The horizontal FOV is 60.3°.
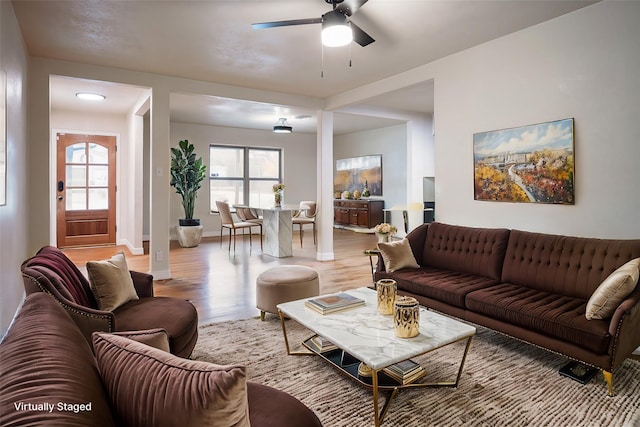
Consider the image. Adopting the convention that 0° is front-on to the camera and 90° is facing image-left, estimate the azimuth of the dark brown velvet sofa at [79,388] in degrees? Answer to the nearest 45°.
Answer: approximately 225°

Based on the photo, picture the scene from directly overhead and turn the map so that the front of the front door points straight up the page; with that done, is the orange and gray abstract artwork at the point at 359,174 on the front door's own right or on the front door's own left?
on the front door's own left

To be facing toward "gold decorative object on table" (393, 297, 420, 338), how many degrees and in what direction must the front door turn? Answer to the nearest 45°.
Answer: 0° — it already faces it

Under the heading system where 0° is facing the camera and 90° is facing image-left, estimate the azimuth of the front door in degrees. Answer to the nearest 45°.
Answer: approximately 0°

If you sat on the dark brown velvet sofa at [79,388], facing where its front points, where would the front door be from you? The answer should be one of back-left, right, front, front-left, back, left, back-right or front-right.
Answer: front-left

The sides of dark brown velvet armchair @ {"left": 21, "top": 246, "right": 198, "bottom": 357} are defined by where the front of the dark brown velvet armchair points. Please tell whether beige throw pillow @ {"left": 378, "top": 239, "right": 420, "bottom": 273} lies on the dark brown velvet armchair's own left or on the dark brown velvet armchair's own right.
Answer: on the dark brown velvet armchair's own left

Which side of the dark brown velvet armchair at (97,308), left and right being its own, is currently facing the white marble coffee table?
front

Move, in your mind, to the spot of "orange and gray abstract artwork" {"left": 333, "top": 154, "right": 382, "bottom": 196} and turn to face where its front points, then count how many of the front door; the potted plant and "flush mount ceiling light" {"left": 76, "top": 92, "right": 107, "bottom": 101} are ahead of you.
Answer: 3

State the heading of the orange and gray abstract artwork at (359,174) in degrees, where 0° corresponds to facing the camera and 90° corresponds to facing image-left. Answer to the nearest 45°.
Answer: approximately 45°
